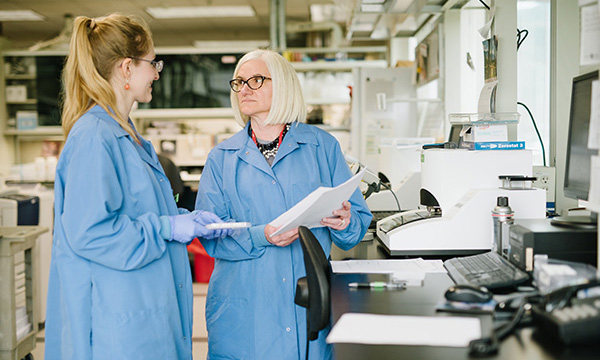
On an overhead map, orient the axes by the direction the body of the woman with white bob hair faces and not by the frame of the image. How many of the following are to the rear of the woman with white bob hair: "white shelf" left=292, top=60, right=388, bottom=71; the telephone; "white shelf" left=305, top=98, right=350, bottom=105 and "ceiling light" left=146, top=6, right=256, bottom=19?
3

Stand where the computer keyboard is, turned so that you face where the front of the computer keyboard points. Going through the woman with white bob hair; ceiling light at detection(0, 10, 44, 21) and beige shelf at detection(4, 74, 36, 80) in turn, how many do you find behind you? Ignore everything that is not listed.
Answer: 0

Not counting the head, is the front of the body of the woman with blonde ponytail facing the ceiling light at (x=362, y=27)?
no

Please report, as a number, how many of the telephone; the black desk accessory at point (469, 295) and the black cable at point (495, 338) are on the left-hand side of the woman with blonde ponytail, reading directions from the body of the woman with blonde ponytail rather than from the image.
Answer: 0

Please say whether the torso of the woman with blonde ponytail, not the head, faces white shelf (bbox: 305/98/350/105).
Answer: no

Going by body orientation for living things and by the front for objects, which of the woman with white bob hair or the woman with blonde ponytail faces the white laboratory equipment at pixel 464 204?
the woman with blonde ponytail

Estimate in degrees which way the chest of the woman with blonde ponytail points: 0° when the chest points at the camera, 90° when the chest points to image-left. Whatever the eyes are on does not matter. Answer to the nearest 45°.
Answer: approximately 270°

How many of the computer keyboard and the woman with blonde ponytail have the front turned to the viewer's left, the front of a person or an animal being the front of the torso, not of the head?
1

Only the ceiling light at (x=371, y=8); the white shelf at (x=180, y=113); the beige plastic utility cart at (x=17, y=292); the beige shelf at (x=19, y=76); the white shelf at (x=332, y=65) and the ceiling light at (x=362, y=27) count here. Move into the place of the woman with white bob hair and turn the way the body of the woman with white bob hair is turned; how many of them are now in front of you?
0

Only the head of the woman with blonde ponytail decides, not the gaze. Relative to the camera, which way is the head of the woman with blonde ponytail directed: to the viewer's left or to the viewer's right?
to the viewer's right

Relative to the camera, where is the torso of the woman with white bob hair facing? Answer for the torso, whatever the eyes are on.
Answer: toward the camera

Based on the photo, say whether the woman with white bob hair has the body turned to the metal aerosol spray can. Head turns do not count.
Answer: no

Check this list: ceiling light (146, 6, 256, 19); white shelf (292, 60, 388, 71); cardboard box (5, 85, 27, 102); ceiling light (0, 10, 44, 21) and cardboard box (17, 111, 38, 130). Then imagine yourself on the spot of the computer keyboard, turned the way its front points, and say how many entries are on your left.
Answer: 0

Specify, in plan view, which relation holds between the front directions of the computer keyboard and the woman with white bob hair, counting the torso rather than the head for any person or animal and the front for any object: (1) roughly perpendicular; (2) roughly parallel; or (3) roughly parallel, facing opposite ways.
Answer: roughly perpendicular

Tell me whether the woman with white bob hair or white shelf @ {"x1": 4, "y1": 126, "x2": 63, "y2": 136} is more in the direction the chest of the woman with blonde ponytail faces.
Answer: the woman with white bob hair

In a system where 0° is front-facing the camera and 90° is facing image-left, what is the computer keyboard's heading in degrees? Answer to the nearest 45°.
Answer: approximately 90°
